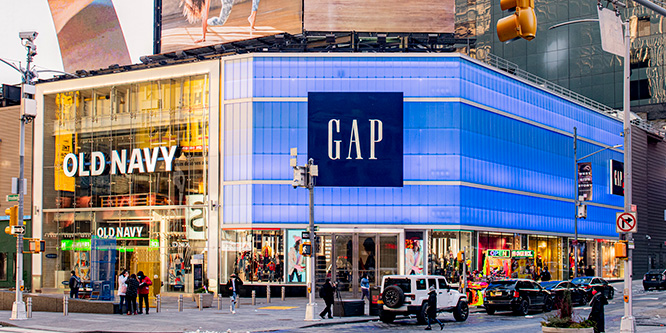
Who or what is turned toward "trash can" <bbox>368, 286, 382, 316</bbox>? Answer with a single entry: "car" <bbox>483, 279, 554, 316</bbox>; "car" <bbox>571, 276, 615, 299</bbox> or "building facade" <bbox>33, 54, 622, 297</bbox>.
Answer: the building facade

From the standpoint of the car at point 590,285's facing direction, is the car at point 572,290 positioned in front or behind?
behind

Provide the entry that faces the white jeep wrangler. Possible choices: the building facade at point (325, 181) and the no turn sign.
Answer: the building facade

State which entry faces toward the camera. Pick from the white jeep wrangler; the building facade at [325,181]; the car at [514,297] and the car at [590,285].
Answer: the building facade

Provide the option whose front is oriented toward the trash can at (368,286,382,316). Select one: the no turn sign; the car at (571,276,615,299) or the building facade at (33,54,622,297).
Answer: the building facade

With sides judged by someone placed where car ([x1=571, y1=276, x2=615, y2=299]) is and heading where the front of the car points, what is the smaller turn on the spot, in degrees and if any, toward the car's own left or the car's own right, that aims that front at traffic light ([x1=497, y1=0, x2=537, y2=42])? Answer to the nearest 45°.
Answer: approximately 135° to the car's own right

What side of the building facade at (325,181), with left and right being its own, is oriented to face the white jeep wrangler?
front

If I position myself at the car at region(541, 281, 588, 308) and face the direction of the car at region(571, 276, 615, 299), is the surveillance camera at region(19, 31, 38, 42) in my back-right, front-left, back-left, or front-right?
back-left

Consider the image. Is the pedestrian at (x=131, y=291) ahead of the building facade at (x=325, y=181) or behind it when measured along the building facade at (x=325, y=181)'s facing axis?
ahead

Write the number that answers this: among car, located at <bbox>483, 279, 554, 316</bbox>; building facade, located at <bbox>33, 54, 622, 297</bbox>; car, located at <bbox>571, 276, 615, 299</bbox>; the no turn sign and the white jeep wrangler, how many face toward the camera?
2

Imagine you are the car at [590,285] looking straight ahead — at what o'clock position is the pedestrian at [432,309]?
The pedestrian is roughly at 5 o'clock from the car.

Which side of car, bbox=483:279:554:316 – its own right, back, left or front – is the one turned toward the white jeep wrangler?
back
